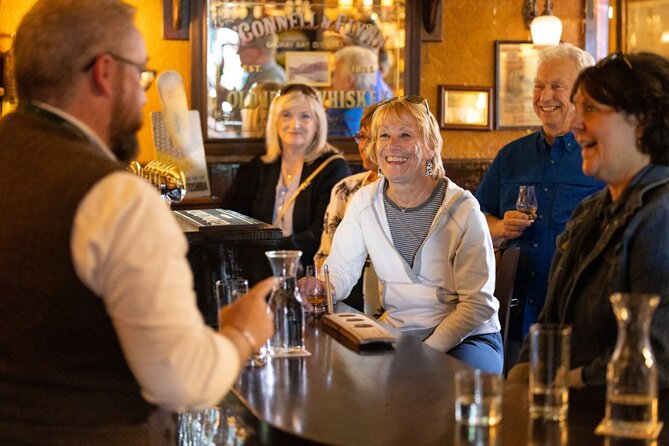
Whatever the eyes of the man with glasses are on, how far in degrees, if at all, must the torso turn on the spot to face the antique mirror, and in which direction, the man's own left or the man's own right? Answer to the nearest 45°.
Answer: approximately 45° to the man's own left

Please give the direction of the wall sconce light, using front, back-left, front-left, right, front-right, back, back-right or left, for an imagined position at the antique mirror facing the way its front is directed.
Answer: left

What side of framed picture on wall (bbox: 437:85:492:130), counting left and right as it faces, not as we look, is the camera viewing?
front

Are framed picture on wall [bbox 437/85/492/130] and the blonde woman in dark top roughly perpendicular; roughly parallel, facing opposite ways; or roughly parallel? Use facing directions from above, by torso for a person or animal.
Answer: roughly parallel

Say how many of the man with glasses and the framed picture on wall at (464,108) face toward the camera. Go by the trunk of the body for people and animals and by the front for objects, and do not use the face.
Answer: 1

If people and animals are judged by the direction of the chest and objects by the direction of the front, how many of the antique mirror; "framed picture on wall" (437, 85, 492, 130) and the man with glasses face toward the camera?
2

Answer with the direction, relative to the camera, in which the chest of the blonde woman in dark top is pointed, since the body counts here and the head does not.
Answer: toward the camera

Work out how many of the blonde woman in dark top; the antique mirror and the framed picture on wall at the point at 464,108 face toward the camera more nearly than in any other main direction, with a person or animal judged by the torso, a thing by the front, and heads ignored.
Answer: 3

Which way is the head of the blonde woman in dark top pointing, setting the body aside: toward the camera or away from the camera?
toward the camera

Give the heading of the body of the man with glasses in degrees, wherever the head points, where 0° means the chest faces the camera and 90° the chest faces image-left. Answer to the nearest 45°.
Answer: approximately 225°

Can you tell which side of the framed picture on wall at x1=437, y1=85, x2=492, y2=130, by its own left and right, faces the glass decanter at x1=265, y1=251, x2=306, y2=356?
front

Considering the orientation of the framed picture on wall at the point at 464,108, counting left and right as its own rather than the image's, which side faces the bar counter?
front

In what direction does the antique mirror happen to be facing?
toward the camera
